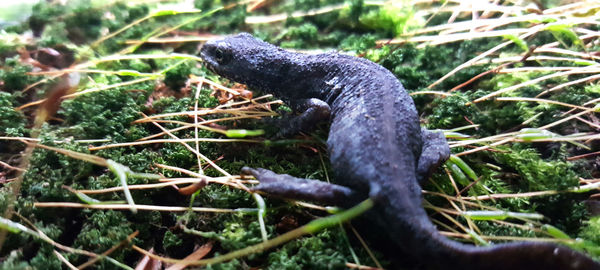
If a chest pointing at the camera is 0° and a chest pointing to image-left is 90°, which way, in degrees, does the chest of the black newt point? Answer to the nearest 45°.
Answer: approximately 135°
